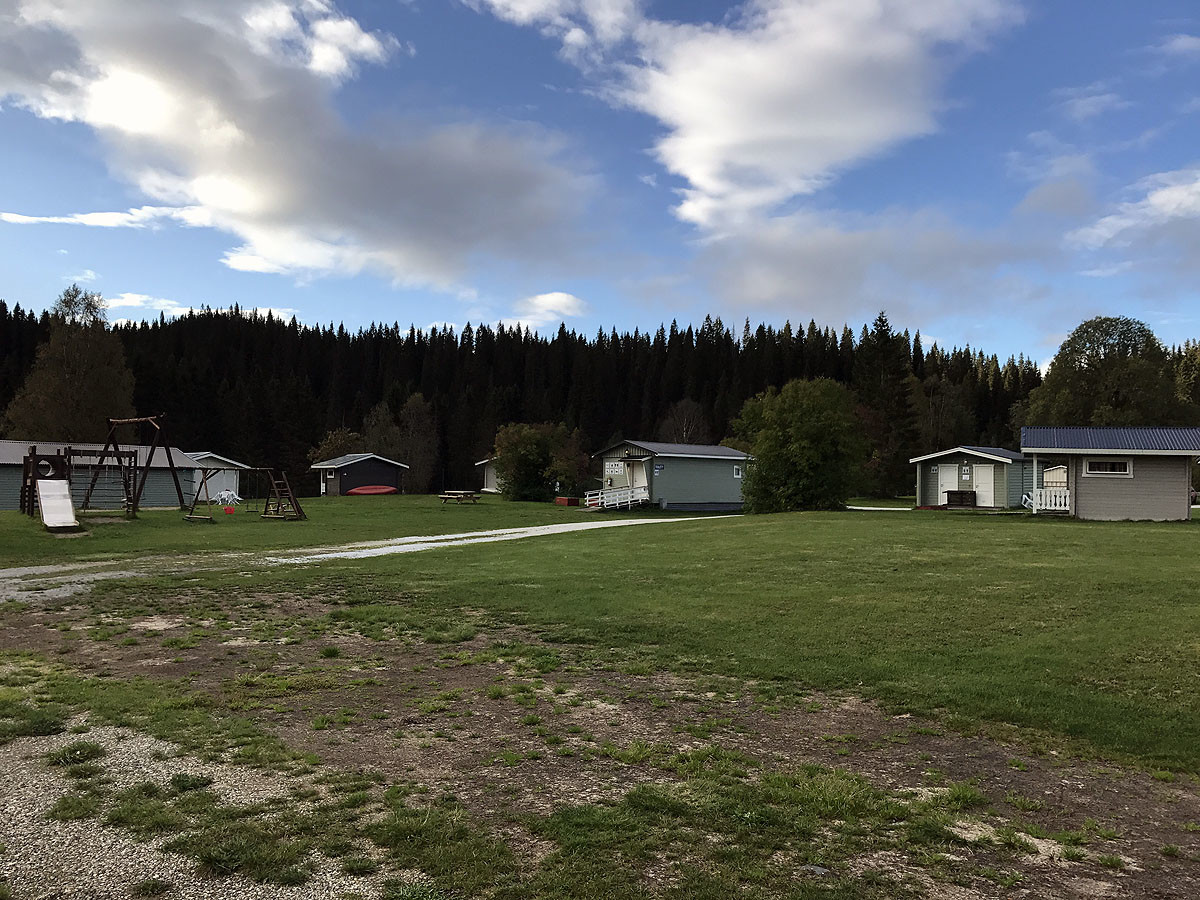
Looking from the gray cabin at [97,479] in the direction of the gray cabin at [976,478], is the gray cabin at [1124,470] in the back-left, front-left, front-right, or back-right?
front-right

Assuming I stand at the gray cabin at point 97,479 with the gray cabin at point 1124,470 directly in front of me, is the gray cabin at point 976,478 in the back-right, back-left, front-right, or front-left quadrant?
front-left

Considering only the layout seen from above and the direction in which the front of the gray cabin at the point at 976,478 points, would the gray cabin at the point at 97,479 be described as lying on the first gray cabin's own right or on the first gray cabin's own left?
on the first gray cabin's own right

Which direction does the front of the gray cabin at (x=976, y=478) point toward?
toward the camera
